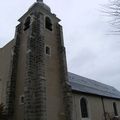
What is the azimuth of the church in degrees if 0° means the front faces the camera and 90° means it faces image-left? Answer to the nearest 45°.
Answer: approximately 45°
